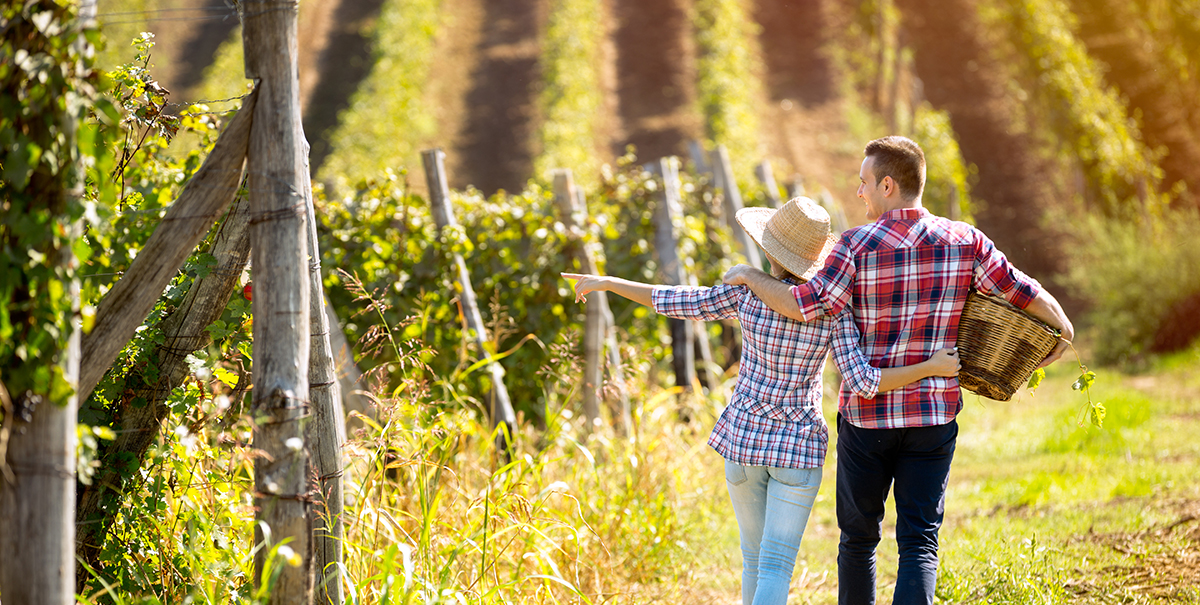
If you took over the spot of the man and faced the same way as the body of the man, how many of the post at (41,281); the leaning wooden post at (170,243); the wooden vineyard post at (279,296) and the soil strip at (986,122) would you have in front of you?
1

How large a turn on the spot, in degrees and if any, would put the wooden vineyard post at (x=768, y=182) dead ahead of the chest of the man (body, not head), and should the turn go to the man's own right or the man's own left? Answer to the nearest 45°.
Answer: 0° — they already face it

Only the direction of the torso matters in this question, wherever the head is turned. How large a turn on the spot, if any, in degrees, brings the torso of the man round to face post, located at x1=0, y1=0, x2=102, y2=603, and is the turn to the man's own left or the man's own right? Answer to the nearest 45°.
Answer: approximately 135° to the man's own left

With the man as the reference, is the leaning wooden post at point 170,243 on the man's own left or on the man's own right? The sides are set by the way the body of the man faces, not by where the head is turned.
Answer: on the man's own left

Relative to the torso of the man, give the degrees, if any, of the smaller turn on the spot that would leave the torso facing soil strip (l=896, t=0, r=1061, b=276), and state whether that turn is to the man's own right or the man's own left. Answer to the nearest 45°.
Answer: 0° — they already face it

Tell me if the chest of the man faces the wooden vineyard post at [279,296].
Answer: no

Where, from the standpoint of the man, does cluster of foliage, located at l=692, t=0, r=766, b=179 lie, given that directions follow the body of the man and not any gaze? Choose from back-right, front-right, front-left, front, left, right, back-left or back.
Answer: front

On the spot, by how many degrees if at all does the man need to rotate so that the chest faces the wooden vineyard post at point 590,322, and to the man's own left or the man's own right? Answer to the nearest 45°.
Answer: approximately 45° to the man's own left

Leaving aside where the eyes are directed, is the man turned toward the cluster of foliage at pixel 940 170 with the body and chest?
yes

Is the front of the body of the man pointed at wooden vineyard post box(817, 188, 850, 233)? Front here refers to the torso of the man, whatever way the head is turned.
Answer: yes

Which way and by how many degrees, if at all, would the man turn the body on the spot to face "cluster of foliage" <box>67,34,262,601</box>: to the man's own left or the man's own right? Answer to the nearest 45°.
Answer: approximately 90° to the man's own left

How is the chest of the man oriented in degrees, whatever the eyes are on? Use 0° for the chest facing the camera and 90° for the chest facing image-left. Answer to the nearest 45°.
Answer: approximately 180°
